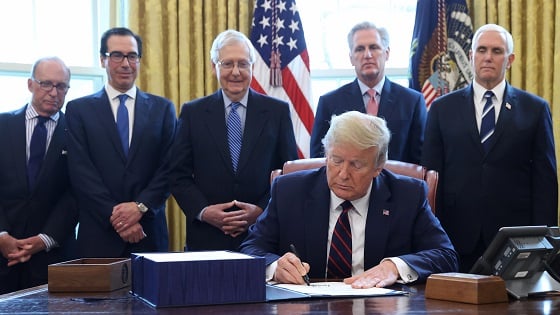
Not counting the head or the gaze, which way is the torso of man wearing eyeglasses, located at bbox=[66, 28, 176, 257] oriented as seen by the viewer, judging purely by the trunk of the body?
toward the camera

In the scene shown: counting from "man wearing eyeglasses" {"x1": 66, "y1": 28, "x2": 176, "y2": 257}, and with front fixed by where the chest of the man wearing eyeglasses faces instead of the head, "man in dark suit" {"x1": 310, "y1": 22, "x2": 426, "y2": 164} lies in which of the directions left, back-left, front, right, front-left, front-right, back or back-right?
left

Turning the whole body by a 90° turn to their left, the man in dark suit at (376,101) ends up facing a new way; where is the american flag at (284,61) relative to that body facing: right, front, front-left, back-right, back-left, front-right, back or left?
back-left

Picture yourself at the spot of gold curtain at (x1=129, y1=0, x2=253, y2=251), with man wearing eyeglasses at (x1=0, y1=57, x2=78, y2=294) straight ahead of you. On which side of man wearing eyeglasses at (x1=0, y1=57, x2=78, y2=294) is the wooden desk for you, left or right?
left

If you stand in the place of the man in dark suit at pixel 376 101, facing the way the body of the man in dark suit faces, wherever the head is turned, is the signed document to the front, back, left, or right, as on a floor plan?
front

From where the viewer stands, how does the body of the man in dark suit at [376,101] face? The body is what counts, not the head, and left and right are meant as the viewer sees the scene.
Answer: facing the viewer

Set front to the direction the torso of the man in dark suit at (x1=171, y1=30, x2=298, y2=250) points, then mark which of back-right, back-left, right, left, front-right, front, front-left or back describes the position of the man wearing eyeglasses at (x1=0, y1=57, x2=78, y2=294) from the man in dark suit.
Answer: right

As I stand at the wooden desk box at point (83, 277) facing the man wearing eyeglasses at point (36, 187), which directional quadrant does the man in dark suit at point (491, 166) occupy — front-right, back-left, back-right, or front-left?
front-right

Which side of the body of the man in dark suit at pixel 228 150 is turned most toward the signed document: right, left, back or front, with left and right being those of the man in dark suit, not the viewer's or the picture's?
front

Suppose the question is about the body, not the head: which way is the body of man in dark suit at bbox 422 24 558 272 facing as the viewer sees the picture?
toward the camera

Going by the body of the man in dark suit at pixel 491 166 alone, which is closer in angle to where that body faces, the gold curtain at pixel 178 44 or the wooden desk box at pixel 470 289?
the wooden desk box

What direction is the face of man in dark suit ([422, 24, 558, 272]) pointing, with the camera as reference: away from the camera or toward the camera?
toward the camera

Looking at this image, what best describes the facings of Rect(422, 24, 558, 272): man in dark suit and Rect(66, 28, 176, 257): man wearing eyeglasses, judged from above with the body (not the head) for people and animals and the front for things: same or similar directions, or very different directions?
same or similar directions

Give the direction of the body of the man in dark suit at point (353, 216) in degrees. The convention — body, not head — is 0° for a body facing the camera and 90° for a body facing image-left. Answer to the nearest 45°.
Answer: approximately 0°

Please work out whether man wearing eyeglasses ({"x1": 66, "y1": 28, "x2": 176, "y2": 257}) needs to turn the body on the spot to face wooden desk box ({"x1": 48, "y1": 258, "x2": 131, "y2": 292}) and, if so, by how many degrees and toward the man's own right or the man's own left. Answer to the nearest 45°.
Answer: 0° — they already face it

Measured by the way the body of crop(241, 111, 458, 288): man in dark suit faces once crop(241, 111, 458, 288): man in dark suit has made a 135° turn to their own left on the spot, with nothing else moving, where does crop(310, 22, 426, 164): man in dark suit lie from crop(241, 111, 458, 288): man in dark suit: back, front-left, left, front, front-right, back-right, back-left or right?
front-left

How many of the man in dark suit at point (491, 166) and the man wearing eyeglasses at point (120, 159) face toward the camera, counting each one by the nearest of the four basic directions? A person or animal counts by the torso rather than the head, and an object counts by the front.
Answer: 2

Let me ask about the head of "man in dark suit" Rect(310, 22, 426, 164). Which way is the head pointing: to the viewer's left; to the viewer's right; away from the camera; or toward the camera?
toward the camera

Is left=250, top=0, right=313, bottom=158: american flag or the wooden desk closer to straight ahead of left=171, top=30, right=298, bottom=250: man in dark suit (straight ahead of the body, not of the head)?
the wooden desk

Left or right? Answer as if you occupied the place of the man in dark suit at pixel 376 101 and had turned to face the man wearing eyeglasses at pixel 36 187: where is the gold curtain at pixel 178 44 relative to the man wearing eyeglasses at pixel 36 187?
right

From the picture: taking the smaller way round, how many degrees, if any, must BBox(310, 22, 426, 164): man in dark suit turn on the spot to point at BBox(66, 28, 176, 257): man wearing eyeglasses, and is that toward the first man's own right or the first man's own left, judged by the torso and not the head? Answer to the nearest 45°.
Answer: approximately 90° to the first man's own right
